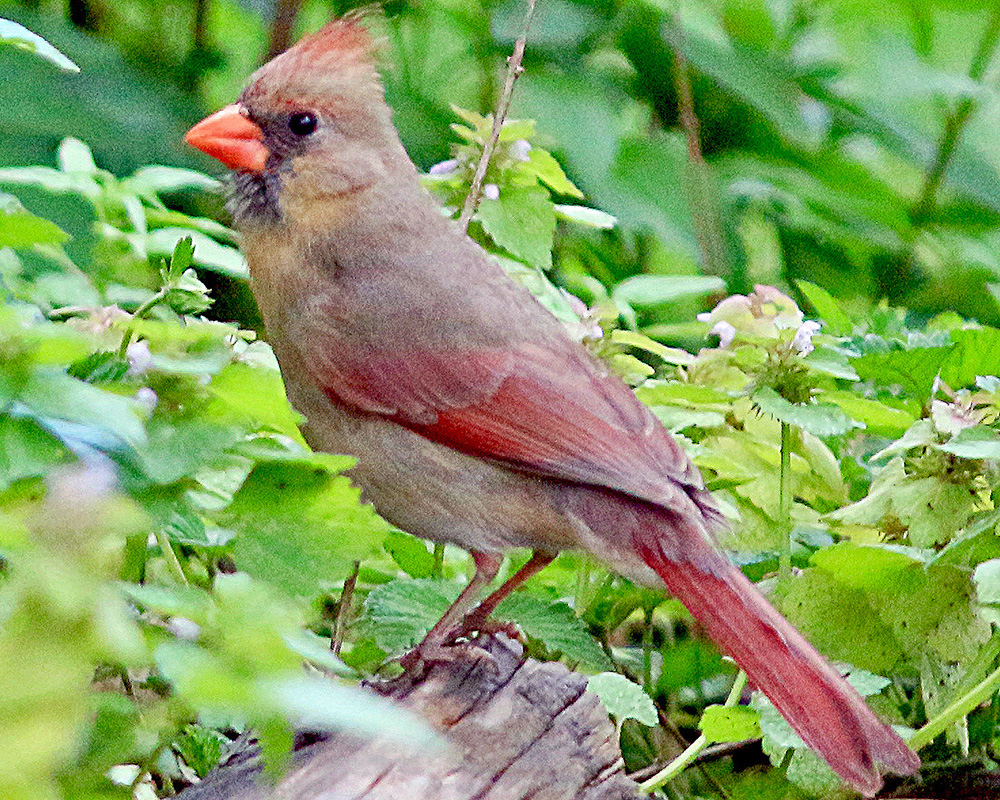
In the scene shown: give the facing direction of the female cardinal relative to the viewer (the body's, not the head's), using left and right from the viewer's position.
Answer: facing to the left of the viewer

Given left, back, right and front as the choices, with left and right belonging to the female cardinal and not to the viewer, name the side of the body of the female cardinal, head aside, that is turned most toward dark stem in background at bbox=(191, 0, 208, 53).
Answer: right

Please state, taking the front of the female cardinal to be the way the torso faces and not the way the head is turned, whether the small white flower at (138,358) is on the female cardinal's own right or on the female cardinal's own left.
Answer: on the female cardinal's own left

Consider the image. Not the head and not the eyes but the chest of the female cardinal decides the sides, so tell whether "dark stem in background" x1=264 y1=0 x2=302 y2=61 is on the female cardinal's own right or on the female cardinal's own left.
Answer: on the female cardinal's own right

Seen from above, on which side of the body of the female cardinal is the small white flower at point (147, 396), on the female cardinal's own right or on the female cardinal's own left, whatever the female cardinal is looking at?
on the female cardinal's own left
